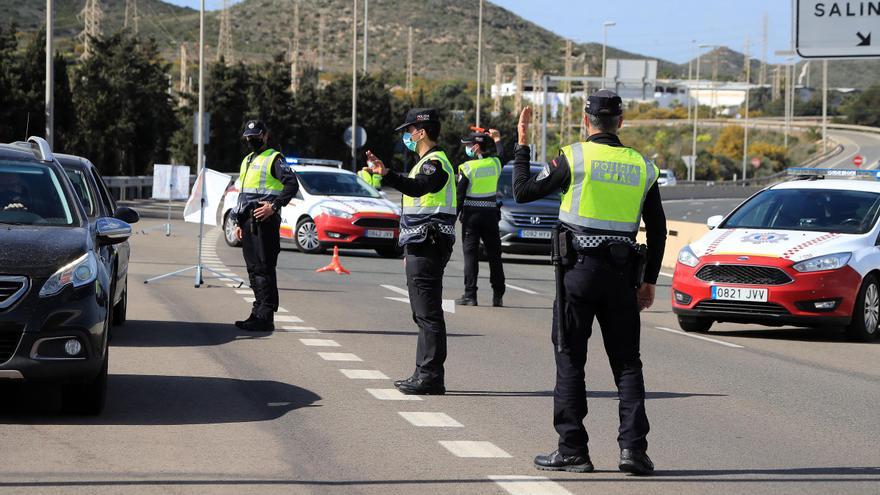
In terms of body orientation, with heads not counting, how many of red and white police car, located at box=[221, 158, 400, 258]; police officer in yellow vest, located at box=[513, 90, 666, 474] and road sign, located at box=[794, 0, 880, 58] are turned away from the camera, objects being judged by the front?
1

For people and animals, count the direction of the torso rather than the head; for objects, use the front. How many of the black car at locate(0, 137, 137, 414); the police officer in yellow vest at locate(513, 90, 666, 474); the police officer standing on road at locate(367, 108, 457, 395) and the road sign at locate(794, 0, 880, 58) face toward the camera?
2

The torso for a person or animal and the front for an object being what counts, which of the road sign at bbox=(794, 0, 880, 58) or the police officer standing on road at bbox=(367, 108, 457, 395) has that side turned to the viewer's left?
the police officer standing on road

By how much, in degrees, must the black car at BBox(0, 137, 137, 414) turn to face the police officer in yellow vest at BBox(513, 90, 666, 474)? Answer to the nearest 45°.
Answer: approximately 45° to its left

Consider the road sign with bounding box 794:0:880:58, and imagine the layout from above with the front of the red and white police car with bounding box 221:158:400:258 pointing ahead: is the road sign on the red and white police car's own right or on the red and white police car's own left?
on the red and white police car's own left

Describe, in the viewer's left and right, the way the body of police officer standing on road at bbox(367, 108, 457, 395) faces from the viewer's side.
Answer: facing to the left of the viewer

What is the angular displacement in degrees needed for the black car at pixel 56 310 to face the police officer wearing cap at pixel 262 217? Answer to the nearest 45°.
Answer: approximately 180°

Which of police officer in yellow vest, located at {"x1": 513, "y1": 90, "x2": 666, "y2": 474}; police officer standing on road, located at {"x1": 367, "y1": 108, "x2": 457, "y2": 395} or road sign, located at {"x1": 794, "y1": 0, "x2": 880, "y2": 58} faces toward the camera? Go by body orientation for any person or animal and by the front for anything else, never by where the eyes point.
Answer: the road sign

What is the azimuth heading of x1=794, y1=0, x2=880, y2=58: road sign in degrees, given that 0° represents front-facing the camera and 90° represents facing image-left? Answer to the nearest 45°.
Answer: approximately 0°

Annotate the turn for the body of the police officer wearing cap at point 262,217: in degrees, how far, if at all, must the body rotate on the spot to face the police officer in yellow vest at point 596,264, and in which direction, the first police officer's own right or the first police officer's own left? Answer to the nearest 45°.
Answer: approximately 45° to the first police officer's own left

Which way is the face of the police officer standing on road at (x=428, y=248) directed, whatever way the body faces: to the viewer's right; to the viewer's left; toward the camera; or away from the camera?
to the viewer's left

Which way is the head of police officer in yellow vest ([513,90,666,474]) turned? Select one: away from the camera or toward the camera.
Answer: away from the camera

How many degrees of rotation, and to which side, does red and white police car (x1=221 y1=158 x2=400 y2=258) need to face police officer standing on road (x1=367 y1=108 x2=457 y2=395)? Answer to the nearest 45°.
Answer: approximately 45° to its right
